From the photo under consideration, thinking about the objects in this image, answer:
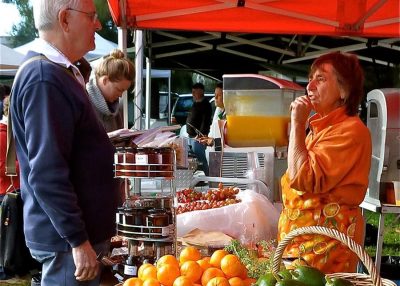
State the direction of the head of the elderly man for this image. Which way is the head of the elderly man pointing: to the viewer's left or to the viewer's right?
to the viewer's right

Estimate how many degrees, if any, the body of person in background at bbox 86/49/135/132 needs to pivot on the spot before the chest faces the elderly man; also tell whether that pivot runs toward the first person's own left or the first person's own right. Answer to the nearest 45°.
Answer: approximately 45° to the first person's own right

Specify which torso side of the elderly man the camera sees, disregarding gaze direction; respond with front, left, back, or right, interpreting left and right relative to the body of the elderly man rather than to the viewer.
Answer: right

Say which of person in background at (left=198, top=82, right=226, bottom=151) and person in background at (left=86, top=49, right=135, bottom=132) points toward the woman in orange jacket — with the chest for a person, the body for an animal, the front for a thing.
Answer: person in background at (left=86, top=49, right=135, bottom=132)

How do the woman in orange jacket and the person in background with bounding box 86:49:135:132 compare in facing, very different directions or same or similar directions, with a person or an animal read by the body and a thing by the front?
very different directions

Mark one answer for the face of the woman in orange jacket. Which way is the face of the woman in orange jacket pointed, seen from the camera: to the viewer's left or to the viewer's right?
to the viewer's left

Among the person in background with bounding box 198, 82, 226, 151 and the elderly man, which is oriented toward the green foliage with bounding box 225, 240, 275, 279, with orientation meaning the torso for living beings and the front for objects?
the elderly man

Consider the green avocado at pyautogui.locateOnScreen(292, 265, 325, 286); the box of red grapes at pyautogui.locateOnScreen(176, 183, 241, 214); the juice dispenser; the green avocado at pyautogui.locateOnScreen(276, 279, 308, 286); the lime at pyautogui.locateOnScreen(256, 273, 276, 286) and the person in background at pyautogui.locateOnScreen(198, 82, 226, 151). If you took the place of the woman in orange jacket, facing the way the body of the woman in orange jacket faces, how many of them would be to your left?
3

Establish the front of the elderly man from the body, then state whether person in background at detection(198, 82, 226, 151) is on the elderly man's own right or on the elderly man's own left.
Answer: on the elderly man's own left
